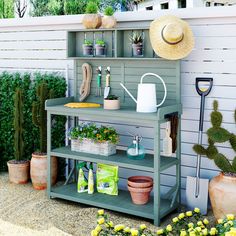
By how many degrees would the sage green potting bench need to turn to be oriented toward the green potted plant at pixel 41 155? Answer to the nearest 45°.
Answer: approximately 90° to its right

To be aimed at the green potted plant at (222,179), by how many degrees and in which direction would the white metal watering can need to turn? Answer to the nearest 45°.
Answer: approximately 135° to its left

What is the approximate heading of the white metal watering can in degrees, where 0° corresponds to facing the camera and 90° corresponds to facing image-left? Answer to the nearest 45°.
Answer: approximately 90°

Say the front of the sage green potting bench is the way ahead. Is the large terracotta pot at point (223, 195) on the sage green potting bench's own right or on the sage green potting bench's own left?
on the sage green potting bench's own left

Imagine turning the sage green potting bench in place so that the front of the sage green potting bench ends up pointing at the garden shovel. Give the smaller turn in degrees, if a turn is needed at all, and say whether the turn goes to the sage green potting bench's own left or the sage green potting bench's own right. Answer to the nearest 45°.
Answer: approximately 135° to the sage green potting bench's own left

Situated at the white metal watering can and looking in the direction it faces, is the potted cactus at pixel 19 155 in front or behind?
in front

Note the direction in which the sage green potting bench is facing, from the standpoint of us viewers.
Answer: facing the viewer and to the left of the viewer

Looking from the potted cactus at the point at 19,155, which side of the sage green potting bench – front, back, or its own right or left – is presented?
right

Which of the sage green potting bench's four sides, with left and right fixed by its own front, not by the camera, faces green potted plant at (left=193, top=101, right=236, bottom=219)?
left

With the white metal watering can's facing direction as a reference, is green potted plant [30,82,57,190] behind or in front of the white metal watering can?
in front

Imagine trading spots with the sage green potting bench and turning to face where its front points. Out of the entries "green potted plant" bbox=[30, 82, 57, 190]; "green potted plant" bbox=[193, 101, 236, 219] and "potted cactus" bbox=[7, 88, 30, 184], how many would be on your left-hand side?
1
